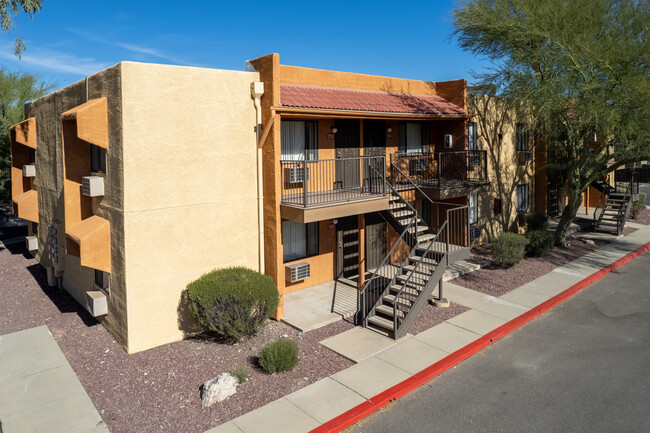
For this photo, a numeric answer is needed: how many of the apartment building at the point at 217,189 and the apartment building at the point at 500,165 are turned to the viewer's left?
0

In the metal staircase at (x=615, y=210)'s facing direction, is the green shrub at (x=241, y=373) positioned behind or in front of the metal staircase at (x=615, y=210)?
in front

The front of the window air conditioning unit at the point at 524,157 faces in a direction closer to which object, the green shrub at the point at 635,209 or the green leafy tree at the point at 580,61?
the green leafy tree

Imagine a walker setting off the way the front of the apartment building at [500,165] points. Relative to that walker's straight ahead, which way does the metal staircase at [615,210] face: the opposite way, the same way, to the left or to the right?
to the right

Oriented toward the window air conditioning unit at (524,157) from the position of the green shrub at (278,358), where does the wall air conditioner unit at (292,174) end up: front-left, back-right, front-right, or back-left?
front-left

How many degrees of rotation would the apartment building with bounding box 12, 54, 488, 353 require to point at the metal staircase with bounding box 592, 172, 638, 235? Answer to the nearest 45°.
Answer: approximately 90° to its left

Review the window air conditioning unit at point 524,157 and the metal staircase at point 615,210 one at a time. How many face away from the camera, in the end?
0

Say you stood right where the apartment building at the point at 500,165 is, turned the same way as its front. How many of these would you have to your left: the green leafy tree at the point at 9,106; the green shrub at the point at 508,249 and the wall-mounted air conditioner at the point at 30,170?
0

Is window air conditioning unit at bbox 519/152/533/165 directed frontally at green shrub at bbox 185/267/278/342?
no

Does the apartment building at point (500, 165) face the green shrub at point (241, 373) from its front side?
no

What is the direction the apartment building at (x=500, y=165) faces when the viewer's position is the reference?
facing the viewer and to the right of the viewer

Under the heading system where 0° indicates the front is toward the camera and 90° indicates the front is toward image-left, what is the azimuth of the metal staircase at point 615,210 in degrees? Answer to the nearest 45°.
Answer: approximately 45°
